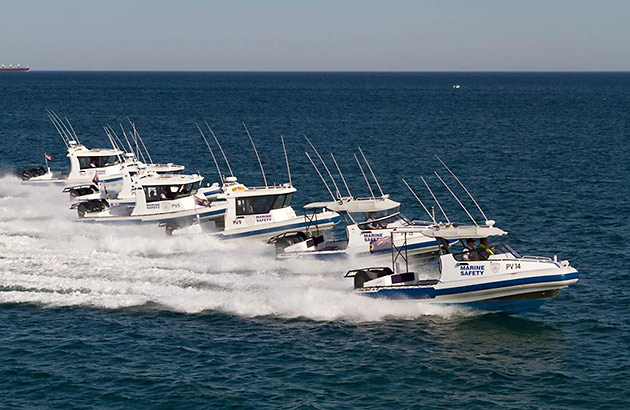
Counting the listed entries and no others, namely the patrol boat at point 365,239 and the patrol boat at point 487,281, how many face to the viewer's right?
2

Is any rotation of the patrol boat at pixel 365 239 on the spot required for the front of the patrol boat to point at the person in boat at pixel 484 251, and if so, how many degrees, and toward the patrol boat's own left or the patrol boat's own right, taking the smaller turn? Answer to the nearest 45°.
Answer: approximately 45° to the patrol boat's own right

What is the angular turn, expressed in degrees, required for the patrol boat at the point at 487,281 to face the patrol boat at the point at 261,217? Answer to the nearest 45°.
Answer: approximately 135° to its left

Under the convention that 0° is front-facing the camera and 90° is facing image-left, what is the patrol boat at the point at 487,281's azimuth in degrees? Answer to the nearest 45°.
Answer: approximately 270°

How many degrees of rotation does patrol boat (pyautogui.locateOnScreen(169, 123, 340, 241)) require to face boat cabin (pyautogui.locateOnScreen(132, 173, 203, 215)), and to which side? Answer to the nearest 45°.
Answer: approximately 135° to its left

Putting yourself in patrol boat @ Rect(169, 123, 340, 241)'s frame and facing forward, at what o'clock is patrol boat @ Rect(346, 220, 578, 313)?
patrol boat @ Rect(346, 220, 578, 313) is roughly at 2 o'clock from patrol boat @ Rect(169, 123, 340, 241).

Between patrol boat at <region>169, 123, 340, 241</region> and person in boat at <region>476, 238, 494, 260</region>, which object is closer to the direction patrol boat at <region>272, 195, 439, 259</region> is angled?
the person in boat

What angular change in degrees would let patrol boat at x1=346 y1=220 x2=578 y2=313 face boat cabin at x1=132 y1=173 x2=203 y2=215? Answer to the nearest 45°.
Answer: approximately 135° to its left

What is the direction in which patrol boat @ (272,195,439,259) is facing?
to the viewer's right

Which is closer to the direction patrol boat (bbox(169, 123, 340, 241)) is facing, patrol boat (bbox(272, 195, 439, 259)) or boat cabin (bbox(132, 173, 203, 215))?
the patrol boat

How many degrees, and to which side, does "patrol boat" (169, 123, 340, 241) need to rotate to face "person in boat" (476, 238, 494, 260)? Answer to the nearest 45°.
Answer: approximately 45° to its right

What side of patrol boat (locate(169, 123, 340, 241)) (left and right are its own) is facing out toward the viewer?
right

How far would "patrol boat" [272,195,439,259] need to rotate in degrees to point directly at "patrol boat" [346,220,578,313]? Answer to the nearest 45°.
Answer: approximately 45° to its right

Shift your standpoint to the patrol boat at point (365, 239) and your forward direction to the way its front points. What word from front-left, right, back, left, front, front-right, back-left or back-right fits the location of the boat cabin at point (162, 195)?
back-left
